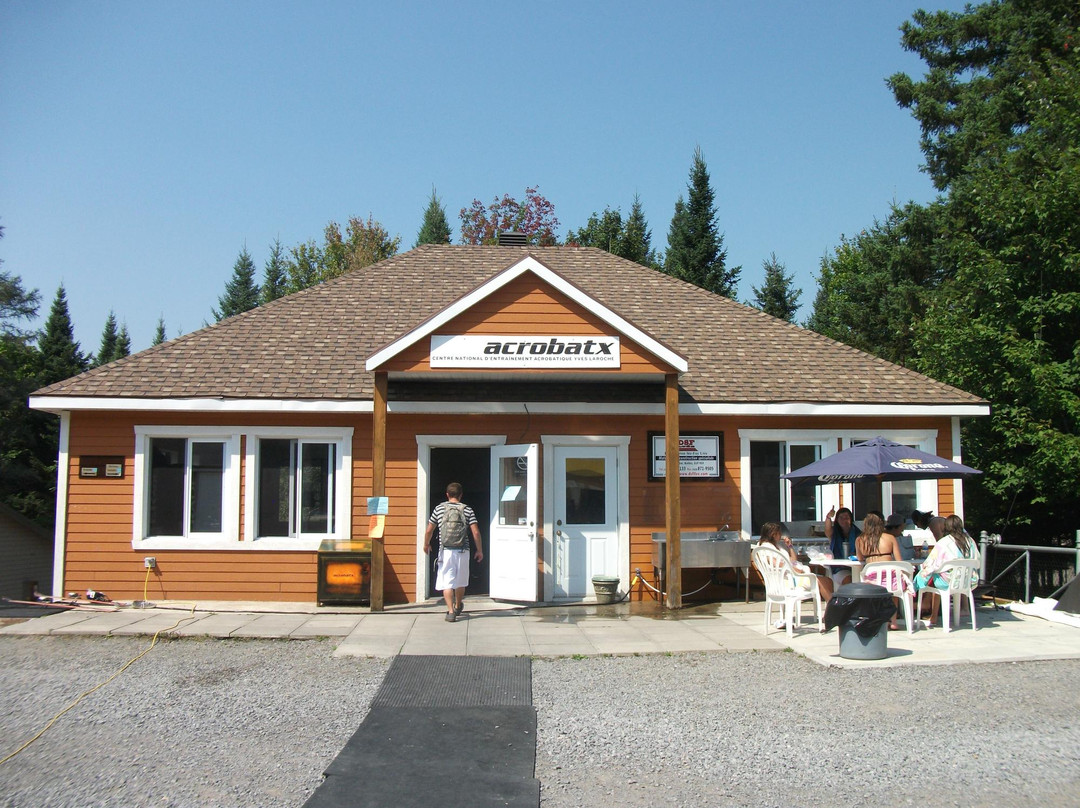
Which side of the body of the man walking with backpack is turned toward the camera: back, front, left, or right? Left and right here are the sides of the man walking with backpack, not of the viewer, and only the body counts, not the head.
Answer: back

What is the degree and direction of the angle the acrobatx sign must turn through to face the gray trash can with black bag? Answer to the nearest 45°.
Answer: approximately 45° to its left

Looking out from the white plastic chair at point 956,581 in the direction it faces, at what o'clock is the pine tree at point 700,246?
The pine tree is roughly at 1 o'clock from the white plastic chair.

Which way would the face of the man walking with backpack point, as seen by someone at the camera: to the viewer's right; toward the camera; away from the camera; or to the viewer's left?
away from the camera

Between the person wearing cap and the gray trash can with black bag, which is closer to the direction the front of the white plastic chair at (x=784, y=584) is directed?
the person wearing cap

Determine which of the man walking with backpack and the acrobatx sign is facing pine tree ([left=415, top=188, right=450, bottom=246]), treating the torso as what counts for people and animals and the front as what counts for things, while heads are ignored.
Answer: the man walking with backpack

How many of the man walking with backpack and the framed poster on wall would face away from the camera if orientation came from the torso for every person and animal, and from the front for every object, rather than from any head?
1

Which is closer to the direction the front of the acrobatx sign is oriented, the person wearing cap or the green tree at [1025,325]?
the person wearing cap

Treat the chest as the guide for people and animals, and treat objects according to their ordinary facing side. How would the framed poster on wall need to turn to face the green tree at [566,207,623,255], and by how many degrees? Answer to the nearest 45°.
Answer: approximately 180°
